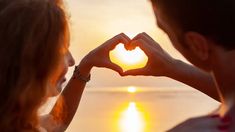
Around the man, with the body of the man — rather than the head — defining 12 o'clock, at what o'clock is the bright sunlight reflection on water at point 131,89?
The bright sunlight reflection on water is roughly at 1 o'clock from the man.

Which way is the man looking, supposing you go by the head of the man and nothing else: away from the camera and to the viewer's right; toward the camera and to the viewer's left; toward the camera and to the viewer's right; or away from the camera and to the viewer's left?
away from the camera and to the viewer's left

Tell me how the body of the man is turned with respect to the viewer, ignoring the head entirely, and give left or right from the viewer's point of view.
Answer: facing away from the viewer and to the left of the viewer
